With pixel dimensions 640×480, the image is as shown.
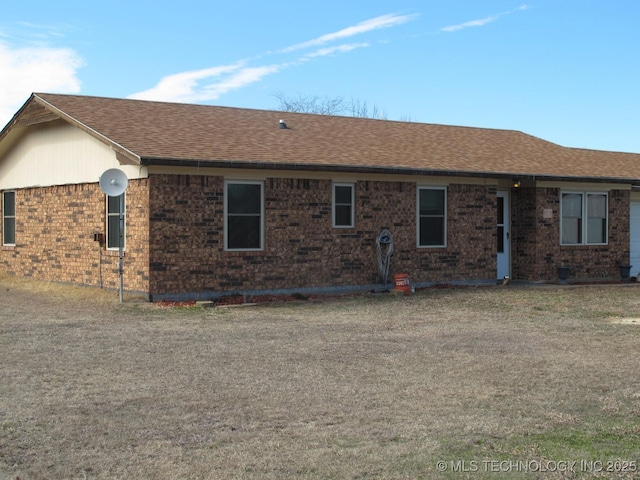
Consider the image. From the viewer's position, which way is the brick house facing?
facing the viewer and to the right of the viewer

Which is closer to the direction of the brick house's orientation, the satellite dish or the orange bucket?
the orange bucket

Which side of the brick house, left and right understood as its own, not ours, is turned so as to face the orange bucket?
front

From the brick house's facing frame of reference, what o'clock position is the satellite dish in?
The satellite dish is roughly at 3 o'clock from the brick house.
